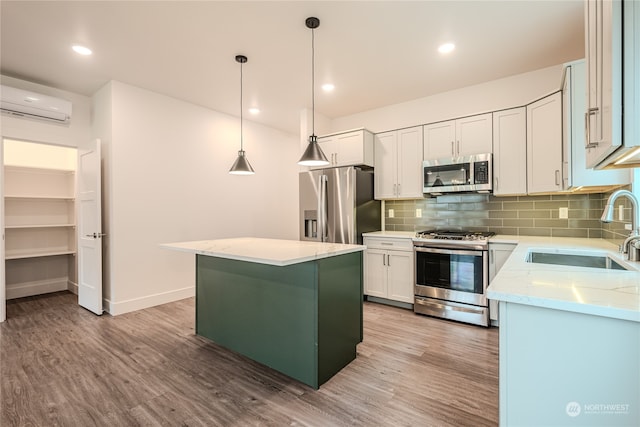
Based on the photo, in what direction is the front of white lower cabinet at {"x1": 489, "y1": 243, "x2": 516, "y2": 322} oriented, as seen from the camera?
facing the viewer

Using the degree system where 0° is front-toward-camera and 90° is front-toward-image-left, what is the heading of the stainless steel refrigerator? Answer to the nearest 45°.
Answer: approximately 45°

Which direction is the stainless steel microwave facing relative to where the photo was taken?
toward the camera

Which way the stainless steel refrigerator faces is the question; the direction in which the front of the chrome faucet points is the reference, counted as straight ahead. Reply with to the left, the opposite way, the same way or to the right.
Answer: to the left

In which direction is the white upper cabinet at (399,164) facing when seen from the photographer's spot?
facing the viewer and to the left of the viewer

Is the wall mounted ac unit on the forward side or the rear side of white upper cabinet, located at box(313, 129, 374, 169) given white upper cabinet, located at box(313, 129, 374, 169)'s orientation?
on the forward side

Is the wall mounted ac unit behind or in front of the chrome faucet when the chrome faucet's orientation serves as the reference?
in front

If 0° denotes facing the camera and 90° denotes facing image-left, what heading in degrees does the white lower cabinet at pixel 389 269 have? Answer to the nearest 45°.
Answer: approximately 45°

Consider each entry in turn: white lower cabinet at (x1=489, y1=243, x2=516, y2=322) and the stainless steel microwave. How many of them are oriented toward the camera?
2

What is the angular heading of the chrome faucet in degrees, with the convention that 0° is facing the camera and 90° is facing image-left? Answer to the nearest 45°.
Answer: approximately 90°
